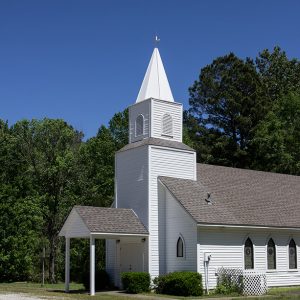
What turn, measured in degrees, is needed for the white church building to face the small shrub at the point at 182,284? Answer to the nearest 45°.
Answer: approximately 45° to its left

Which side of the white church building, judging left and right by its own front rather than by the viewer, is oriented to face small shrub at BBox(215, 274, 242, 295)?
left

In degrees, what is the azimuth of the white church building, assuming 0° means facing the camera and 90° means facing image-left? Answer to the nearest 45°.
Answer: approximately 45°
